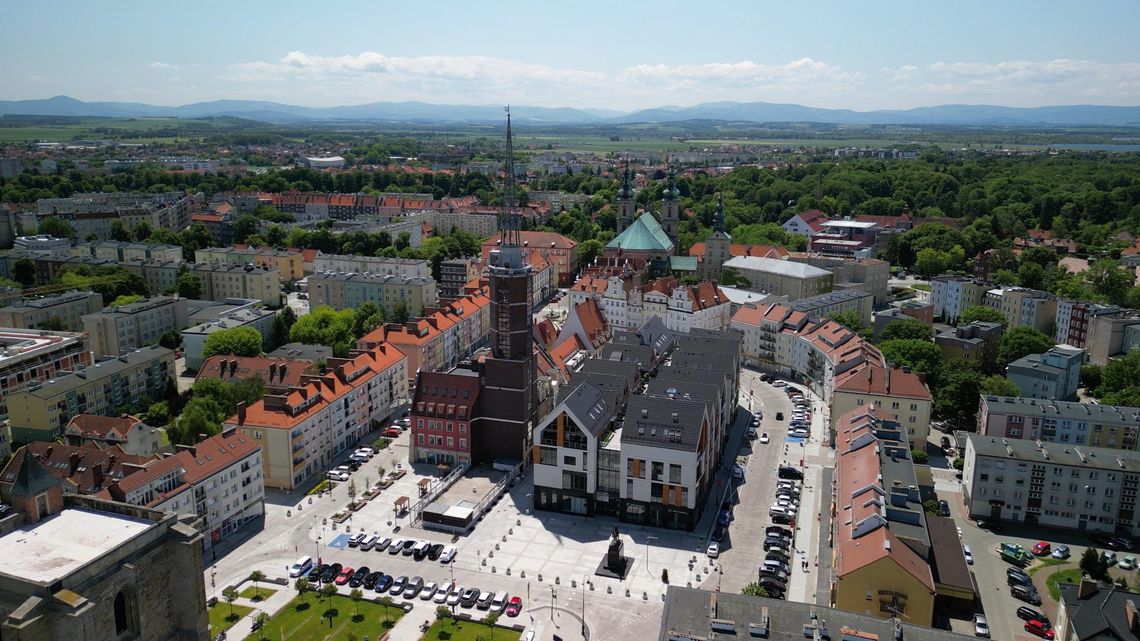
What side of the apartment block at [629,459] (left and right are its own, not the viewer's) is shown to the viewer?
front

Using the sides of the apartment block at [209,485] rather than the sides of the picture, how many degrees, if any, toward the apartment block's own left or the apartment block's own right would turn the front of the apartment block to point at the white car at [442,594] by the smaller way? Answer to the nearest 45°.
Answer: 0° — it already faces it

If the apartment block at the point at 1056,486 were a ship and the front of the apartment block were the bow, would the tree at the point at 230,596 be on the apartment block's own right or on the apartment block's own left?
on the apartment block's own right

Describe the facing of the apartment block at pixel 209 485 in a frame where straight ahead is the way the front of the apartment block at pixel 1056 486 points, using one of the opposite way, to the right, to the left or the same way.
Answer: to the left

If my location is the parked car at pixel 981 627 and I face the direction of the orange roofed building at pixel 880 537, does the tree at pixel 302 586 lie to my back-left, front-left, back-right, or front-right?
front-left

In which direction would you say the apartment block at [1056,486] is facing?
toward the camera

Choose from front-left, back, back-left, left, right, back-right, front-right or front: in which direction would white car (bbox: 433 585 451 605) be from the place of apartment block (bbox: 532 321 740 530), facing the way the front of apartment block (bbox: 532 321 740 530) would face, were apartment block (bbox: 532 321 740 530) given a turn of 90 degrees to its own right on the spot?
front-left

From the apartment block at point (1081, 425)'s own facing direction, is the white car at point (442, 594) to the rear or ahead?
ahead

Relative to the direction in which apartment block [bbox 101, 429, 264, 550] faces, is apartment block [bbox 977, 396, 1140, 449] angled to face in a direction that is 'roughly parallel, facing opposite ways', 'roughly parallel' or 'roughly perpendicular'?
roughly perpendicular

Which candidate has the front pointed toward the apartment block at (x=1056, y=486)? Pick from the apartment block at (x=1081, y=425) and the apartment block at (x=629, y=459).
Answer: the apartment block at (x=1081, y=425)

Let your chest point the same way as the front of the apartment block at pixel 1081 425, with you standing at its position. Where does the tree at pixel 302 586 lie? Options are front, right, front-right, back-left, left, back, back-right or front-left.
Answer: front-right

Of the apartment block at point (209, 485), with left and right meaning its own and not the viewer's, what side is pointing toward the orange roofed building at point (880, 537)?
front

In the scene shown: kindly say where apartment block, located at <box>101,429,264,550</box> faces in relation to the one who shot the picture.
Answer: facing the viewer and to the right of the viewer

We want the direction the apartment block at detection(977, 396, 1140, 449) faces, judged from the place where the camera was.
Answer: facing the viewer

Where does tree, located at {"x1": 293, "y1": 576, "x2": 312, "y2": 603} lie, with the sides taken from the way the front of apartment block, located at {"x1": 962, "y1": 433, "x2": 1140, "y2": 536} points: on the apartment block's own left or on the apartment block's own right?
on the apartment block's own right

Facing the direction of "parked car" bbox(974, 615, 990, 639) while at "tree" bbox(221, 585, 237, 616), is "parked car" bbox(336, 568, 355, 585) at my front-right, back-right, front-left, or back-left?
front-left

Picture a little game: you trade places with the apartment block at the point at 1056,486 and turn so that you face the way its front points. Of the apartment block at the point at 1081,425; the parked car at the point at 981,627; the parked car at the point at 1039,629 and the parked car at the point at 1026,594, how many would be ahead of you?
3
